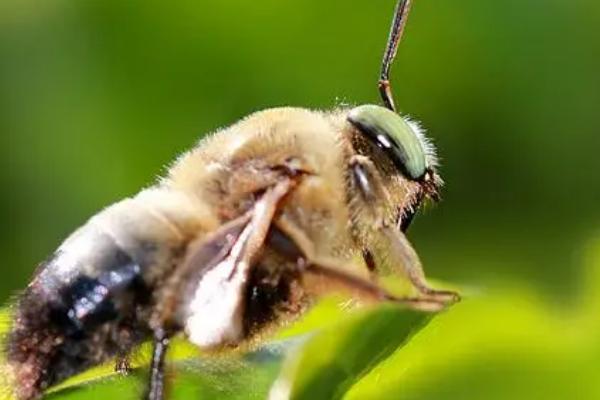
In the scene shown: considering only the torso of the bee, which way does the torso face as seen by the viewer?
to the viewer's right
